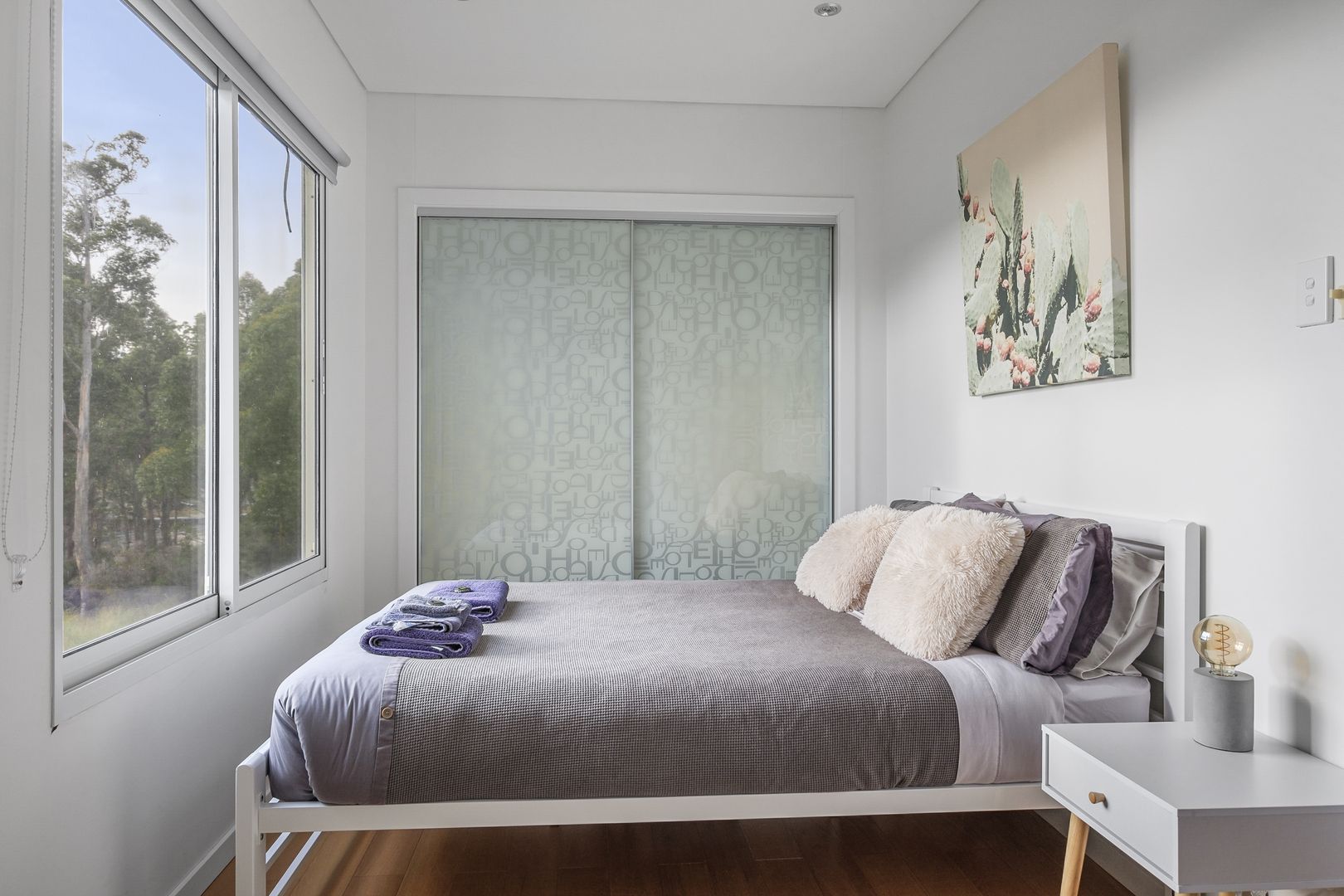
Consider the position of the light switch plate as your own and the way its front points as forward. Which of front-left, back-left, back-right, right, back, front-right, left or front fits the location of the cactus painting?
right

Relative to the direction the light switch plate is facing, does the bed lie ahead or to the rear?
ahead

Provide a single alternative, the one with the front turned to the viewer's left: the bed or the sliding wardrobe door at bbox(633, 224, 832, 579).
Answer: the bed

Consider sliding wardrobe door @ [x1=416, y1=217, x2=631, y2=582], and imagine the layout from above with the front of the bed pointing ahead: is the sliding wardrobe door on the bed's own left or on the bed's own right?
on the bed's own right

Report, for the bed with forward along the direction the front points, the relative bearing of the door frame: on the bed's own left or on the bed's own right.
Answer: on the bed's own right

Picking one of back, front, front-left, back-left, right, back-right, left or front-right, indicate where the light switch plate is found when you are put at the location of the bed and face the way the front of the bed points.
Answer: back

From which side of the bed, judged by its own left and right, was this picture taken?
left

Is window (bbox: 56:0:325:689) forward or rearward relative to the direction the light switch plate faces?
forward

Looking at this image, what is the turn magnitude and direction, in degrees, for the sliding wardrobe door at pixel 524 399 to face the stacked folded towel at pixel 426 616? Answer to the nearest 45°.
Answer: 0° — it already faces it

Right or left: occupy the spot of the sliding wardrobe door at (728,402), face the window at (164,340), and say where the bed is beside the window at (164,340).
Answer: left

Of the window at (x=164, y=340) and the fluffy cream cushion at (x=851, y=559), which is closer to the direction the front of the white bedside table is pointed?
the window

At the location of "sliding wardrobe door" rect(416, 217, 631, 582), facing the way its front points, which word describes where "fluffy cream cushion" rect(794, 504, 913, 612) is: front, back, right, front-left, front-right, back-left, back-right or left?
front-left
